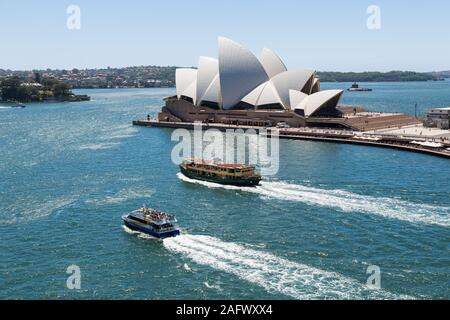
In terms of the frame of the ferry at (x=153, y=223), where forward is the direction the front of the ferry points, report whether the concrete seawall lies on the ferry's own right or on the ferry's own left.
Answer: on the ferry's own right

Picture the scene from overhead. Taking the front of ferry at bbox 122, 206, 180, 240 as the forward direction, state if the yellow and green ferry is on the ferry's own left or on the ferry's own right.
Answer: on the ferry's own right

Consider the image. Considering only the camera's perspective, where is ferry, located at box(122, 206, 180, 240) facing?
facing away from the viewer and to the left of the viewer
